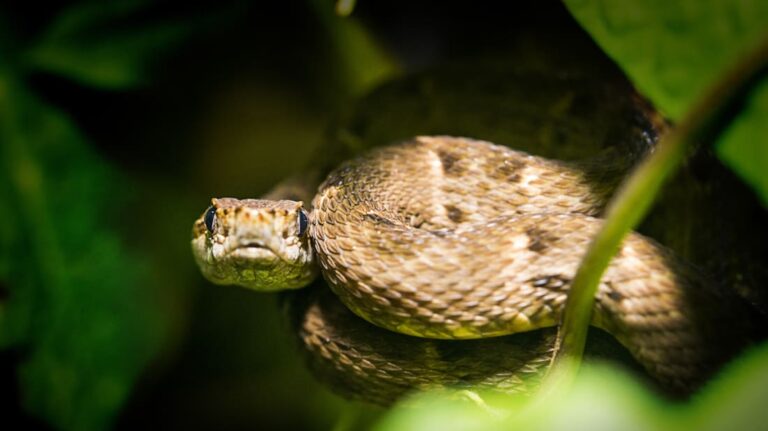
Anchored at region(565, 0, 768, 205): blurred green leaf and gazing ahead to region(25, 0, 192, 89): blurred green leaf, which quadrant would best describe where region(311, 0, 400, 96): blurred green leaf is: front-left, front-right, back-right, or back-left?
front-right
